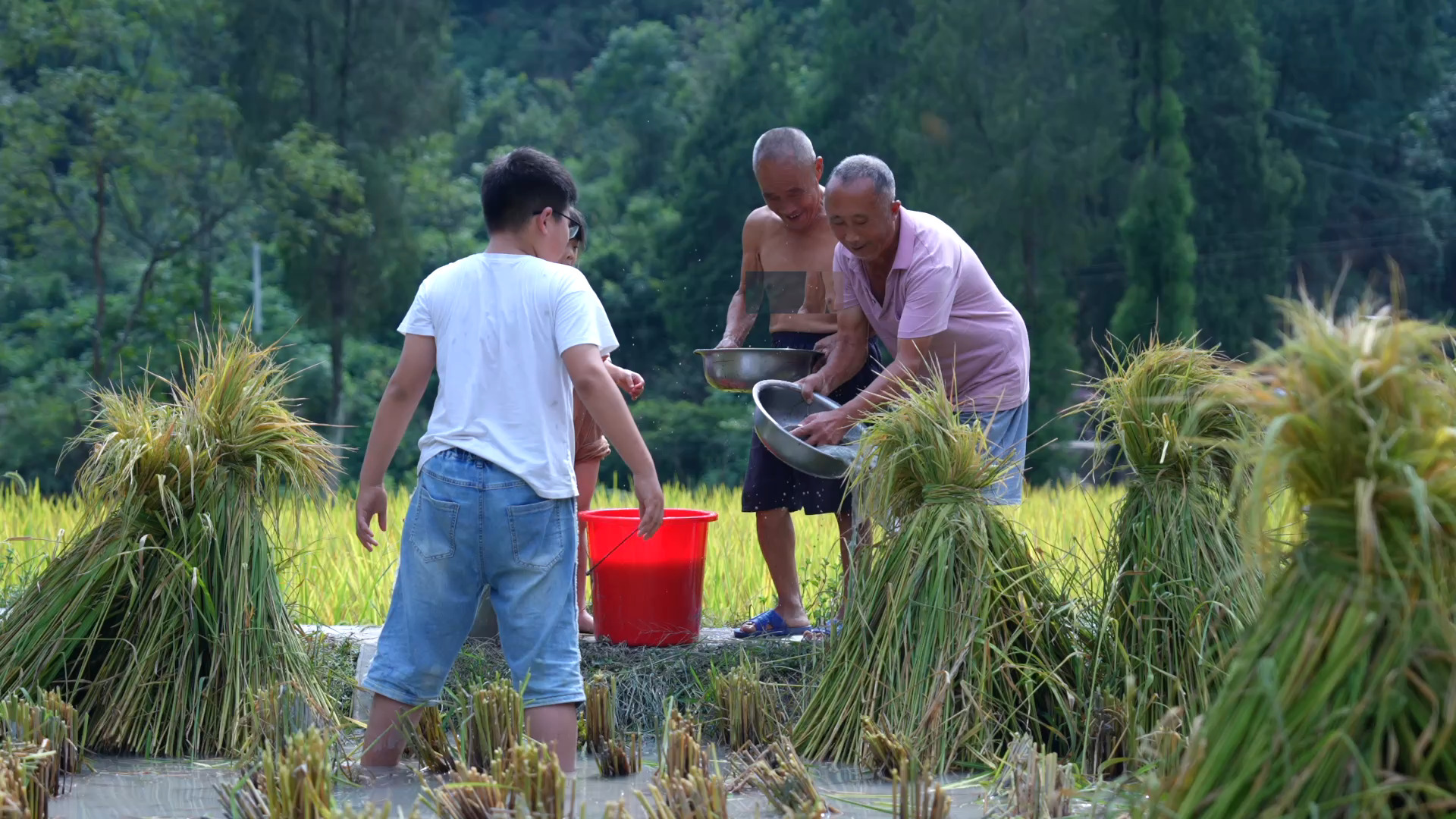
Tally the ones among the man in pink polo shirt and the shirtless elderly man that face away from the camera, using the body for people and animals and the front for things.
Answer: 0

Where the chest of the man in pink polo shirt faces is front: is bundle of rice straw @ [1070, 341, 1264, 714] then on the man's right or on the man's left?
on the man's left

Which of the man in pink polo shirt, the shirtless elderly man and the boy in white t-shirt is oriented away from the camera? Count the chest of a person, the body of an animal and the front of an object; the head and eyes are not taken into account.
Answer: the boy in white t-shirt

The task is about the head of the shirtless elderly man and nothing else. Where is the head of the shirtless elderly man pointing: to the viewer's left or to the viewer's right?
to the viewer's right

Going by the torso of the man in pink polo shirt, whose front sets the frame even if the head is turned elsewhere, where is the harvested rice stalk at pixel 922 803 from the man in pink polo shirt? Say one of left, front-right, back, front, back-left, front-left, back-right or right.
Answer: front-left

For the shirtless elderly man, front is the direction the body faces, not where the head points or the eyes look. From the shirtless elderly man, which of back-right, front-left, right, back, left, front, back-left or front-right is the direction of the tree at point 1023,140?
back-right

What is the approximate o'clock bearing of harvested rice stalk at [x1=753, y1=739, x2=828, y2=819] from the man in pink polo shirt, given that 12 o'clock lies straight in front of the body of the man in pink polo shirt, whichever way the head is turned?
The harvested rice stalk is roughly at 11 o'clock from the man in pink polo shirt.

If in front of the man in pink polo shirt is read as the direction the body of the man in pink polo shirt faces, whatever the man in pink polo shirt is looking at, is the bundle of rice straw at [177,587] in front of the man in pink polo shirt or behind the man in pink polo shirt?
in front

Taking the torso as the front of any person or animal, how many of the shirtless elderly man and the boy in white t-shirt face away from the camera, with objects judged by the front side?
1

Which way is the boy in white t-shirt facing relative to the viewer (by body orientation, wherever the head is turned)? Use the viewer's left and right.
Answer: facing away from the viewer

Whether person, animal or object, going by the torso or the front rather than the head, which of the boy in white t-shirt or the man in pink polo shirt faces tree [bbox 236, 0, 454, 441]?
the boy in white t-shirt

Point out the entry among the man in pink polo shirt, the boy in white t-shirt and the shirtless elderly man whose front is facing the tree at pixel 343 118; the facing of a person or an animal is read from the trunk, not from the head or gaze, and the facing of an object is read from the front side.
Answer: the boy in white t-shirt

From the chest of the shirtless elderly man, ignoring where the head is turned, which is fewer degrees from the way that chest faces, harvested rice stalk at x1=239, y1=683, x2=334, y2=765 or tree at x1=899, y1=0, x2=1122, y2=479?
the harvested rice stalk
